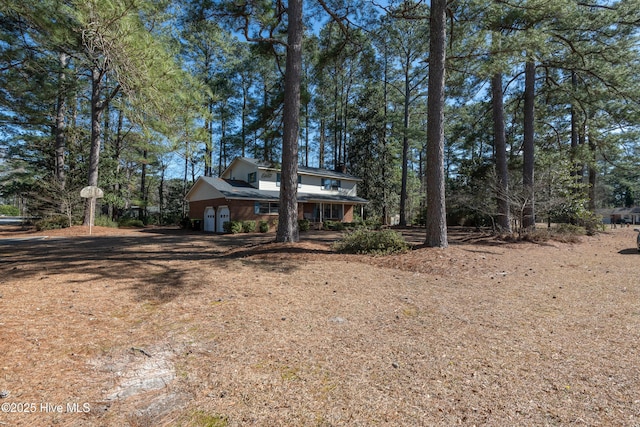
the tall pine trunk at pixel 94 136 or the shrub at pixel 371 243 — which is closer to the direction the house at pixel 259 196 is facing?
the shrub

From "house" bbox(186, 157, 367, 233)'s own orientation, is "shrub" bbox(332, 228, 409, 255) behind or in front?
in front

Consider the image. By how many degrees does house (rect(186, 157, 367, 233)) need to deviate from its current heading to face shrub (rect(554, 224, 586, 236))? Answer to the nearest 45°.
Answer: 0° — it already faces it

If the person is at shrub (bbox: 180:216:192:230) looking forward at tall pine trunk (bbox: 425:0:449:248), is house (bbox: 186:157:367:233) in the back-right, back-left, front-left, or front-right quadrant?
front-left

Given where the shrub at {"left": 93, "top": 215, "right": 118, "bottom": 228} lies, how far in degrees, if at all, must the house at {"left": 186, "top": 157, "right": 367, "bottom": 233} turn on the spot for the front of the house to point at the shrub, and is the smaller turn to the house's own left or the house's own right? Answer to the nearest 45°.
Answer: approximately 135° to the house's own right

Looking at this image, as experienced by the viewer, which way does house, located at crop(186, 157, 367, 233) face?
facing the viewer and to the right of the viewer

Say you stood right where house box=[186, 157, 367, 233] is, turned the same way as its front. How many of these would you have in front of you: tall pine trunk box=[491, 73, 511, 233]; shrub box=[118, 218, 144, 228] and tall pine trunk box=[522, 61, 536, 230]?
2

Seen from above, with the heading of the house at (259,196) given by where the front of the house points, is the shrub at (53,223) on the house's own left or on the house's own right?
on the house's own right

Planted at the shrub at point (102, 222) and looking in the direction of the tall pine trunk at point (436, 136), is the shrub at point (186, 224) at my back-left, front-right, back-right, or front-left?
front-left

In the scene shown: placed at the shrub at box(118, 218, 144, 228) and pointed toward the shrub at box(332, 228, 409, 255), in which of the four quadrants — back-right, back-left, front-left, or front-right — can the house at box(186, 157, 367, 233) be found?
front-left

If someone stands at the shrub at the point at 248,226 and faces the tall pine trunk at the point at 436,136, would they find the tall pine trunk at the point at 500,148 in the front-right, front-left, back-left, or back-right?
front-left

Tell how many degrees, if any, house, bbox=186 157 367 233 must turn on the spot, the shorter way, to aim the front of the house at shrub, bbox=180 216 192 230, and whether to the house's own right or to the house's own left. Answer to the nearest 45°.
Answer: approximately 135° to the house's own right

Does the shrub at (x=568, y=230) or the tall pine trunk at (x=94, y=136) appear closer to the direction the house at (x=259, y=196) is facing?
the shrub

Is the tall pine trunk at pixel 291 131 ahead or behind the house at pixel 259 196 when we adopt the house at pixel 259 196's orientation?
ahead
